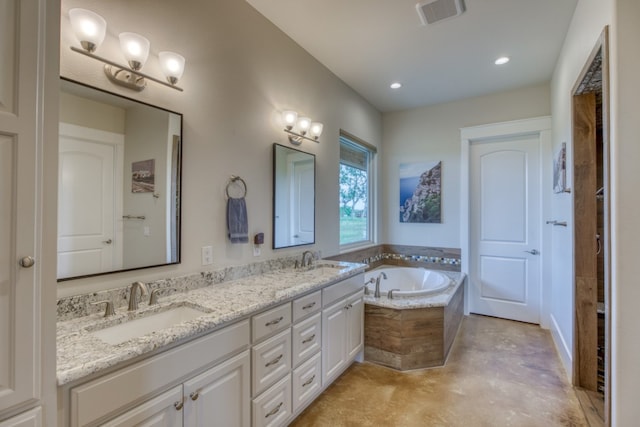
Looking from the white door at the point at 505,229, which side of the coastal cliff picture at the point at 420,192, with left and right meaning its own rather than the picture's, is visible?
left

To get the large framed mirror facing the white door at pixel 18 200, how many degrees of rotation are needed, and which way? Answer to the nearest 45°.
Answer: approximately 45° to its right

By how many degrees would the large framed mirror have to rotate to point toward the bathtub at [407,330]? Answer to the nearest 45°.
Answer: approximately 45° to its left

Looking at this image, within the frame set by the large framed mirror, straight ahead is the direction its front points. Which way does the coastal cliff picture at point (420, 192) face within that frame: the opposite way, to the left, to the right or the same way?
to the right

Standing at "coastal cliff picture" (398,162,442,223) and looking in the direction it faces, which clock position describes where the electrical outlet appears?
The electrical outlet is roughly at 1 o'clock from the coastal cliff picture.

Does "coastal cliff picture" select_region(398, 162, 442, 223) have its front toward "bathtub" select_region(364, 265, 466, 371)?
yes

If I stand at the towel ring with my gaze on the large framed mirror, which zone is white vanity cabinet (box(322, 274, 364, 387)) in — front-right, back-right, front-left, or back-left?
back-left

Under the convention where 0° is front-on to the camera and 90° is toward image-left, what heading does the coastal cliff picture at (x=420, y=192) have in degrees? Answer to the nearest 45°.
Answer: approximately 0°
